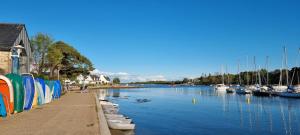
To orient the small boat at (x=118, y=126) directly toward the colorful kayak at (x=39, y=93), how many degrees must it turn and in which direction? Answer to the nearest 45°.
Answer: approximately 45° to its right

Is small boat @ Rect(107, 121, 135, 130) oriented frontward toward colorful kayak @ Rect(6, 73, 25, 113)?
yes

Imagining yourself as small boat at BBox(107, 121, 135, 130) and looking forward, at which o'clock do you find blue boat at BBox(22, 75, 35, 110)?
The blue boat is roughly at 1 o'clock from the small boat.

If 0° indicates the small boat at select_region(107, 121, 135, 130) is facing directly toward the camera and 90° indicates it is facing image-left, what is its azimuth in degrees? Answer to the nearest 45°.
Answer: approximately 90°

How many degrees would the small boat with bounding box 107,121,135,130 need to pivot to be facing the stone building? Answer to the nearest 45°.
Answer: approximately 45° to its right

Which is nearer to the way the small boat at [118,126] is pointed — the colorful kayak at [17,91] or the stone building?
the colorful kayak

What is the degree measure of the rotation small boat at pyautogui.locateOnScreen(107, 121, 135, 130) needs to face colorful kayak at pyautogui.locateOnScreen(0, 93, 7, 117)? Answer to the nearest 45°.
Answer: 0° — it already faces it
